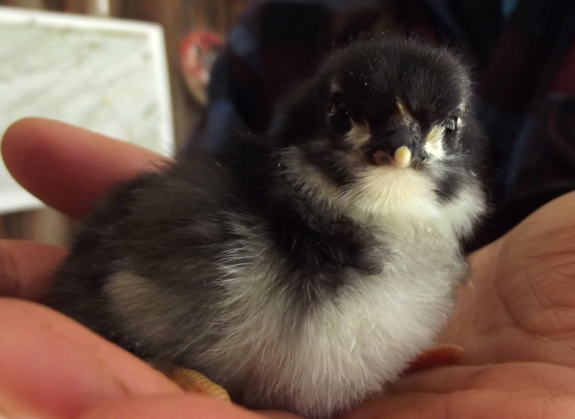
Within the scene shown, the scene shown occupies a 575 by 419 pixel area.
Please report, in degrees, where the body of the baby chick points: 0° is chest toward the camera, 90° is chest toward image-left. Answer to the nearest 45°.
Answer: approximately 315°

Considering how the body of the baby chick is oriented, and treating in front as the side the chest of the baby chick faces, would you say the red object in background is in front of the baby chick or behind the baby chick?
behind
